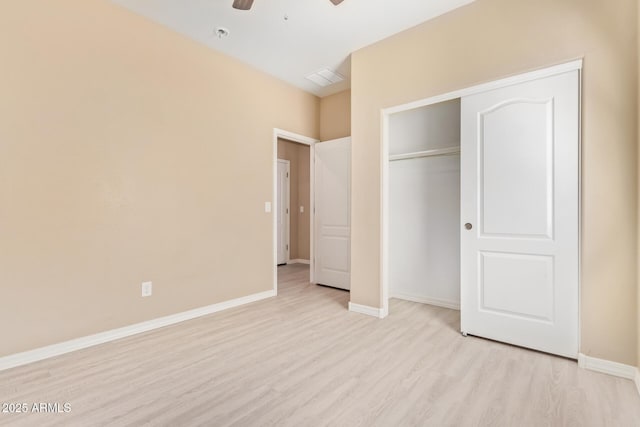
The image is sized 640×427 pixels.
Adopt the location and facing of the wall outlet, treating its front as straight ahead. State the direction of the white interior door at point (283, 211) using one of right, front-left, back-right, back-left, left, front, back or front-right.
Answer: back-left

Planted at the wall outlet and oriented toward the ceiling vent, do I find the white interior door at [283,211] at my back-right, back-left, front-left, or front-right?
front-left

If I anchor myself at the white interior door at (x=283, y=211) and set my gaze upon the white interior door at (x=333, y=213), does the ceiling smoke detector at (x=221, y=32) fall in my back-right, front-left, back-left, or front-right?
front-right

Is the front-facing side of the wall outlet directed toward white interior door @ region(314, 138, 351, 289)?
no
